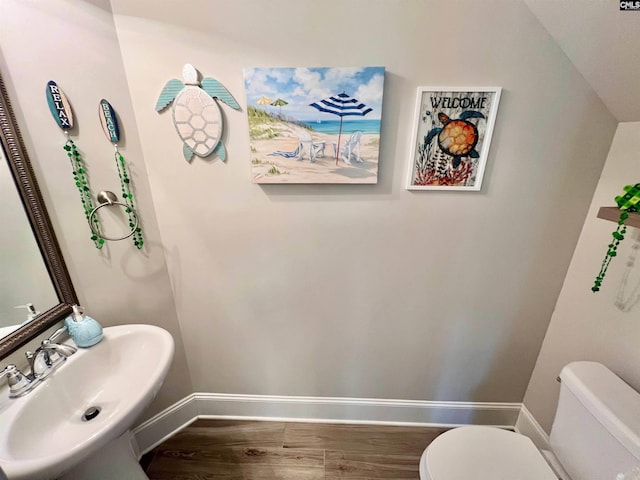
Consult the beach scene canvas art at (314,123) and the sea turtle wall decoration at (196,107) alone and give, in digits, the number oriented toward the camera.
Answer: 2

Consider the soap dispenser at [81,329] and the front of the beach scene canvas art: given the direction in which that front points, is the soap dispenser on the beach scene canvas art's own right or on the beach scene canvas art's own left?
on the beach scene canvas art's own right

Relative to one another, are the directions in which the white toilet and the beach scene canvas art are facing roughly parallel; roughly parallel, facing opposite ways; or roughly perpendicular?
roughly perpendicular

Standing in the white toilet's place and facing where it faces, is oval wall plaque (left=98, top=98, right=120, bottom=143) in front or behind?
in front

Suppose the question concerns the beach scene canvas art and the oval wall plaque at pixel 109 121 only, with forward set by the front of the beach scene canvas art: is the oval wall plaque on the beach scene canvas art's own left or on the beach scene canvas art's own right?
on the beach scene canvas art's own right

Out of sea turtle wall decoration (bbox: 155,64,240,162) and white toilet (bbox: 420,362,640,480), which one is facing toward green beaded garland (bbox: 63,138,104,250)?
the white toilet

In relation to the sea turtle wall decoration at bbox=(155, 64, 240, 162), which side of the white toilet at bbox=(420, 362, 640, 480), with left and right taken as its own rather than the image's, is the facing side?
front

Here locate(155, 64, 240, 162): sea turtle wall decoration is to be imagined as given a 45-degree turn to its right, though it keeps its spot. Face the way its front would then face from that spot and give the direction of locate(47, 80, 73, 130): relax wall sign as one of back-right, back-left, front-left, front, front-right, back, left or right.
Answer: front-right

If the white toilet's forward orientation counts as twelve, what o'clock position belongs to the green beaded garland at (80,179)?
The green beaded garland is roughly at 12 o'clock from the white toilet.

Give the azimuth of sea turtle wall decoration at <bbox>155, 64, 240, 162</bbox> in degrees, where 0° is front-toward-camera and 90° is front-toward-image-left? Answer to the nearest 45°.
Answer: approximately 0°
